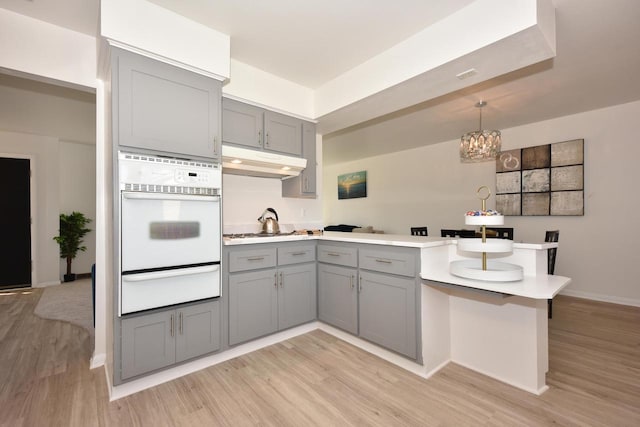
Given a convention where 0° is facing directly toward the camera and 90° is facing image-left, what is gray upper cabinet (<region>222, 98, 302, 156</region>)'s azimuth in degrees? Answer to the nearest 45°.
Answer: approximately 315°

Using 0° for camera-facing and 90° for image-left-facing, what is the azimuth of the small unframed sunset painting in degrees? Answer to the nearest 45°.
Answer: approximately 45°

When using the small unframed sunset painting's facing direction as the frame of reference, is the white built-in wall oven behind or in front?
in front

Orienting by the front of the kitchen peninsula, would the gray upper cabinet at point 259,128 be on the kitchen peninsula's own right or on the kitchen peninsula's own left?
on the kitchen peninsula's own right

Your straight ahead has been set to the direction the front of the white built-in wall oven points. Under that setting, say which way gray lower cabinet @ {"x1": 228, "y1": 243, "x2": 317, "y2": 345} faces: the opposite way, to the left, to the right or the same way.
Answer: the same way

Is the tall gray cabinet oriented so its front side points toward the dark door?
no

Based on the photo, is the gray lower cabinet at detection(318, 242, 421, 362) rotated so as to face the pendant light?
no

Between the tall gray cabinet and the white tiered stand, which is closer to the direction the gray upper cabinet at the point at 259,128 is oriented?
the white tiered stand

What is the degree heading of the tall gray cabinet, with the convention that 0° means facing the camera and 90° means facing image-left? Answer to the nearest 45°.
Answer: approximately 315°

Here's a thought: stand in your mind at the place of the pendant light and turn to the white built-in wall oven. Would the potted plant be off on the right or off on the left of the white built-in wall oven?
right

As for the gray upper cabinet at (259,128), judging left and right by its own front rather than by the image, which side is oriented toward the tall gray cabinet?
right

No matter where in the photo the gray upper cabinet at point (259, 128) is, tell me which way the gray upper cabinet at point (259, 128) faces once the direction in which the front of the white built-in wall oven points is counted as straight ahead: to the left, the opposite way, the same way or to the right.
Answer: the same way

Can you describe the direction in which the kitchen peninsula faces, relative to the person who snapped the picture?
facing the viewer and to the left of the viewer

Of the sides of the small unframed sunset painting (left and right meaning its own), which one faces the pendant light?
left

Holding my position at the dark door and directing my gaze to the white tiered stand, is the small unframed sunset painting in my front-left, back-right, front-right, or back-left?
front-left

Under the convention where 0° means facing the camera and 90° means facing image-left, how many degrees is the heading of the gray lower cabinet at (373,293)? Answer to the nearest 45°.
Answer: approximately 45°

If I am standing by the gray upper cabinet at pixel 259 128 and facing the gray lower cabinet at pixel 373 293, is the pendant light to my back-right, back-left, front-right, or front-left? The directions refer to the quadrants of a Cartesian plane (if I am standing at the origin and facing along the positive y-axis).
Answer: front-left

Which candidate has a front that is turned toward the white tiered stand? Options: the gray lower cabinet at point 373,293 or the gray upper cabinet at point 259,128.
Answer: the gray upper cabinet

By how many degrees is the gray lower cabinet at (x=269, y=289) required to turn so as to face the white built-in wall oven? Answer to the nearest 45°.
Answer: approximately 90° to its right
